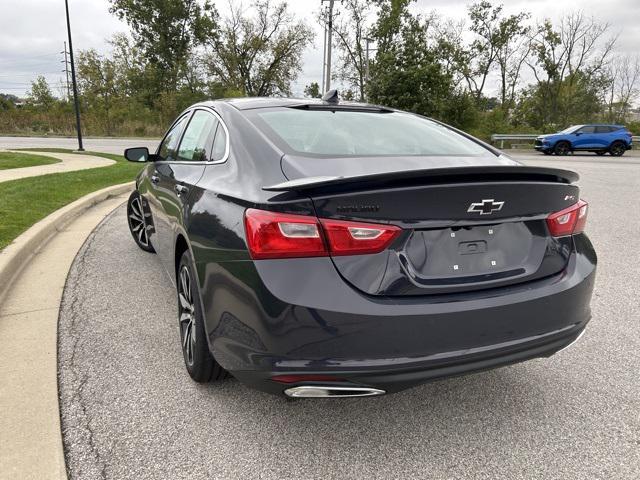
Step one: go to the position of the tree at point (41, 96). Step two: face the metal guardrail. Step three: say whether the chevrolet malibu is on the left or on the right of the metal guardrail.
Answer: right

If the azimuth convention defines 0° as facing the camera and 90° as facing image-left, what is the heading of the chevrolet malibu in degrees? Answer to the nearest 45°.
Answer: approximately 135°

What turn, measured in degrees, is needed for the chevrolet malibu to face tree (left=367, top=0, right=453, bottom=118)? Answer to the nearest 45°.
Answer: approximately 45° to its right

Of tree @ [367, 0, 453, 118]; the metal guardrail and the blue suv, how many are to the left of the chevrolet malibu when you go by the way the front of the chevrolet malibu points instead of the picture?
0

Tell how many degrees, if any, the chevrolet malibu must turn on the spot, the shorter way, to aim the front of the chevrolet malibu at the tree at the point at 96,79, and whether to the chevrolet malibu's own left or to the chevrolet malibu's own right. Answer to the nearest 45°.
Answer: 0° — it already faces it

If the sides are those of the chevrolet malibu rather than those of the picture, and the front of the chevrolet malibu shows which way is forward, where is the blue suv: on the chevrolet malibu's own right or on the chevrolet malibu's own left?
on the chevrolet malibu's own right

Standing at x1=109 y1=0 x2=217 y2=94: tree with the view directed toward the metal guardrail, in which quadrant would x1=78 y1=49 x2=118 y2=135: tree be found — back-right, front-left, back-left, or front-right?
back-right

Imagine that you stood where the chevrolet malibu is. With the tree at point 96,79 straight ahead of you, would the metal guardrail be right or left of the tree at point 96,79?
right

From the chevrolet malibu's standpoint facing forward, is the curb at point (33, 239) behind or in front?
in front

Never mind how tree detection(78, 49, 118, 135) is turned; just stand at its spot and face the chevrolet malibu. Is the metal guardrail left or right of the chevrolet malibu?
left

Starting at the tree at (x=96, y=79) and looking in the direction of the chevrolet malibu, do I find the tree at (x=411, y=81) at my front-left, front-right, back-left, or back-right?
front-left

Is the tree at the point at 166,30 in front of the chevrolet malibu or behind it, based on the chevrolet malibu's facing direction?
in front

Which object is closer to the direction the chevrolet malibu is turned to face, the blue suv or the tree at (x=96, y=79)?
the tree

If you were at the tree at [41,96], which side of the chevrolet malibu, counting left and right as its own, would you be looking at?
front
